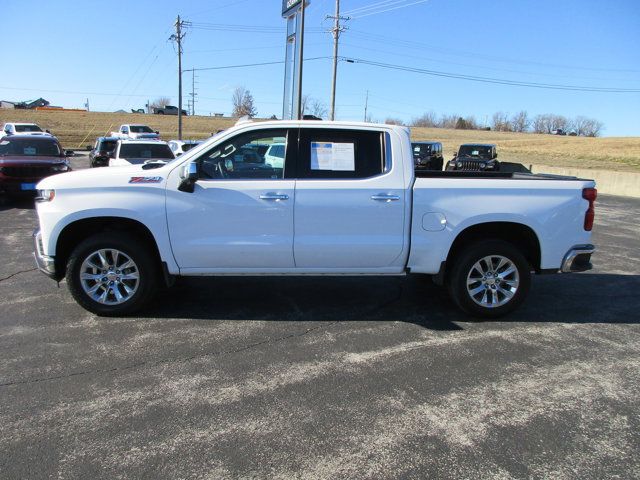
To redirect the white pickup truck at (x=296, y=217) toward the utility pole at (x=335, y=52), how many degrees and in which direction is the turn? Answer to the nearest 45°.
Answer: approximately 90° to its right

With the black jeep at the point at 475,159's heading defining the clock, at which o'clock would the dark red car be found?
The dark red car is roughly at 1 o'clock from the black jeep.

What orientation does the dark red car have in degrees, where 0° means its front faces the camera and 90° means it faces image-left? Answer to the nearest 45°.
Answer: approximately 0°

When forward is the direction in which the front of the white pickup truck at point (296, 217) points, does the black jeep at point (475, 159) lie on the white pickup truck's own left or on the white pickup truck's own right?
on the white pickup truck's own right

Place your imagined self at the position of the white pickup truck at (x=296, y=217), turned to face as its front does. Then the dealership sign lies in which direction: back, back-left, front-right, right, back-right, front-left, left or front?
right

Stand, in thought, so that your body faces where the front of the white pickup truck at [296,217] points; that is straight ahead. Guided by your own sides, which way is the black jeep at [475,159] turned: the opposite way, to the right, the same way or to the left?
to the left

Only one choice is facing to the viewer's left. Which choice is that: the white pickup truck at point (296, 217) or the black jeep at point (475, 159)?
the white pickup truck

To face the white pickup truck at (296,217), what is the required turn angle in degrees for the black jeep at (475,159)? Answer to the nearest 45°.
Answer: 0° — it already faces it

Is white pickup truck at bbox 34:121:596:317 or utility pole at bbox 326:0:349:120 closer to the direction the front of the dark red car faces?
the white pickup truck

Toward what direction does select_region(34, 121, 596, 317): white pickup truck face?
to the viewer's left

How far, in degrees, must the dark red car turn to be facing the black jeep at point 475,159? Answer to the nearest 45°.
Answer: approximately 90° to its left

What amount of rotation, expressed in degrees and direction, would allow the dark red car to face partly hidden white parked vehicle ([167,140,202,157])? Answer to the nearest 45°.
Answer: approximately 135° to its left
